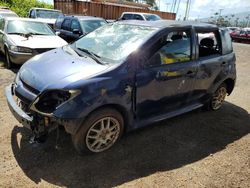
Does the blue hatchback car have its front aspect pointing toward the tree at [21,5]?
no

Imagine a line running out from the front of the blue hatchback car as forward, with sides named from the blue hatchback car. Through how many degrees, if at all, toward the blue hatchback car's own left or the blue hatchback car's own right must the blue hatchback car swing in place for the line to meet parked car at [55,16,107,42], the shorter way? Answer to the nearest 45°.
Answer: approximately 135° to the blue hatchback car's own right

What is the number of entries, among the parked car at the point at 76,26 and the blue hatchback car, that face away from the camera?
0

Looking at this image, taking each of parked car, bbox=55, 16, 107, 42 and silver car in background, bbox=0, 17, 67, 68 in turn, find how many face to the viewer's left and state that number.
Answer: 0

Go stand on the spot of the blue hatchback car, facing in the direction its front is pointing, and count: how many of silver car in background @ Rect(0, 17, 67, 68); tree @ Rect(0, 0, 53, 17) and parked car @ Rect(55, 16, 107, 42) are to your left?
0

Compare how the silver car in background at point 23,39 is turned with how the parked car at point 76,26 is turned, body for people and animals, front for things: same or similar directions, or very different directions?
same or similar directions

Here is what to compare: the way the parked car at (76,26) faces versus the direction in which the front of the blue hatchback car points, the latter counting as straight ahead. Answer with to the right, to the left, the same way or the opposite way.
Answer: to the left

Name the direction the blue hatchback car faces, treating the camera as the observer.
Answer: facing the viewer and to the left of the viewer

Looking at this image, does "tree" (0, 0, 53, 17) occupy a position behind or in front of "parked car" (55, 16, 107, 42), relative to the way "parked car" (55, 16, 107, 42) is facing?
behind

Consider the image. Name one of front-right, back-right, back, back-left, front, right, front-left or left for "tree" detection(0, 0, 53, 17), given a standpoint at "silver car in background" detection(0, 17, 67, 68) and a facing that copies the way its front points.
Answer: back-left

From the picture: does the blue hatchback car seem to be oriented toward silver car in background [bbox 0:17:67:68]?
no

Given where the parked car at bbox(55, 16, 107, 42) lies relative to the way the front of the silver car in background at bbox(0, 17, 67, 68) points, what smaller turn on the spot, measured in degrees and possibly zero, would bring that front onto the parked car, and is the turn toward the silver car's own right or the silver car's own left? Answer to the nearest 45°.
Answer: approximately 90° to the silver car's own left

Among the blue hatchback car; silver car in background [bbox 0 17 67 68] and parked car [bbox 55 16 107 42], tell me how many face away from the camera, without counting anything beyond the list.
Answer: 0

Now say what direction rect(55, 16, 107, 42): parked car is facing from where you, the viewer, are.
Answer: facing the viewer and to the right of the viewer

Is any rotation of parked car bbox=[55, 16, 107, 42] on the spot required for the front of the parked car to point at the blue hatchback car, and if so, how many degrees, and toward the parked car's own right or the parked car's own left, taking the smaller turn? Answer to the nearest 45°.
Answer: approximately 45° to the parked car's own right
